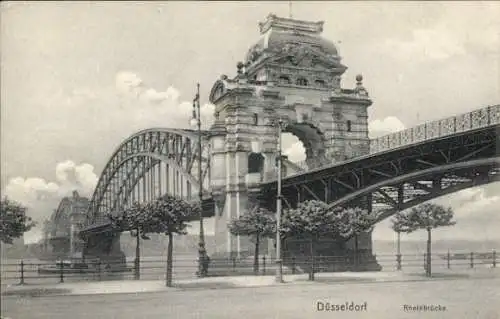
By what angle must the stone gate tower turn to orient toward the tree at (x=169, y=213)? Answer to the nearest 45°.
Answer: approximately 45° to its right

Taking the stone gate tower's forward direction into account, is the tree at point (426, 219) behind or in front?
in front

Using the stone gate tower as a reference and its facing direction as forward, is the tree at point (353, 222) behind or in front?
in front

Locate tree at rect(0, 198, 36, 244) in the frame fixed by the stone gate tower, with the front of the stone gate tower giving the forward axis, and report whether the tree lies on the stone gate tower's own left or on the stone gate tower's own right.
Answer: on the stone gate tower's own right

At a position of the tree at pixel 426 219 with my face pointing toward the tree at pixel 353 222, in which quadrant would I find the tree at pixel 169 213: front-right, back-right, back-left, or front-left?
front-left

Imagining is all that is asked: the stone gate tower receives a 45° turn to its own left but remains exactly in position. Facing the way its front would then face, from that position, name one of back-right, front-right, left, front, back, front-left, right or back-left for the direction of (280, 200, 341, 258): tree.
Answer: right

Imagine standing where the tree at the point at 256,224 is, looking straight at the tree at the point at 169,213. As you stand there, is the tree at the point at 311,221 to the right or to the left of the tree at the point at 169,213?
left

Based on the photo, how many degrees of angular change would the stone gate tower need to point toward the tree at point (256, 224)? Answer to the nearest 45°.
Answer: approximately 45° to its right

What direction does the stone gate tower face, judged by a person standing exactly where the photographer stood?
facing the viewer and to the right of the viewer
